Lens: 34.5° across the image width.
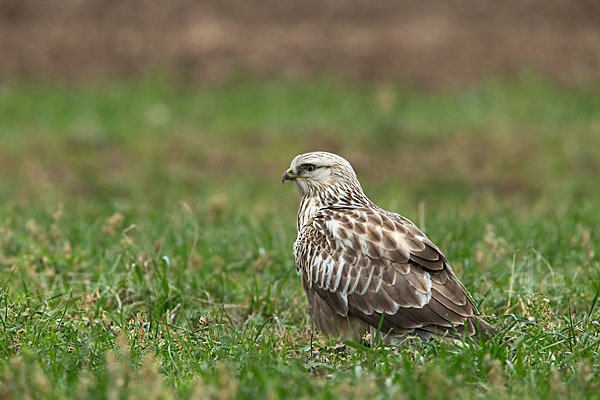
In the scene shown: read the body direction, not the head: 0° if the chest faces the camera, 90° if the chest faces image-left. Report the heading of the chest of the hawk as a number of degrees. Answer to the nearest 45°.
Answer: approximately 90°
